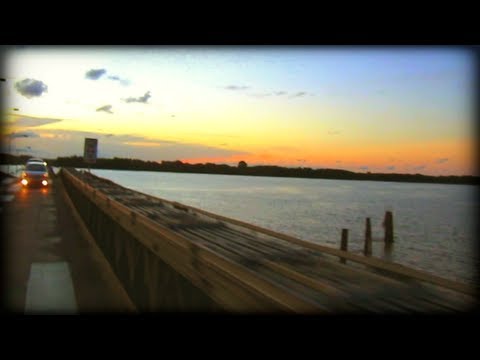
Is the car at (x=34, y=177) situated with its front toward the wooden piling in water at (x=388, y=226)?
no

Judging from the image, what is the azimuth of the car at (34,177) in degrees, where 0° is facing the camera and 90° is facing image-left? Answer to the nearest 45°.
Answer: approximately 0°
